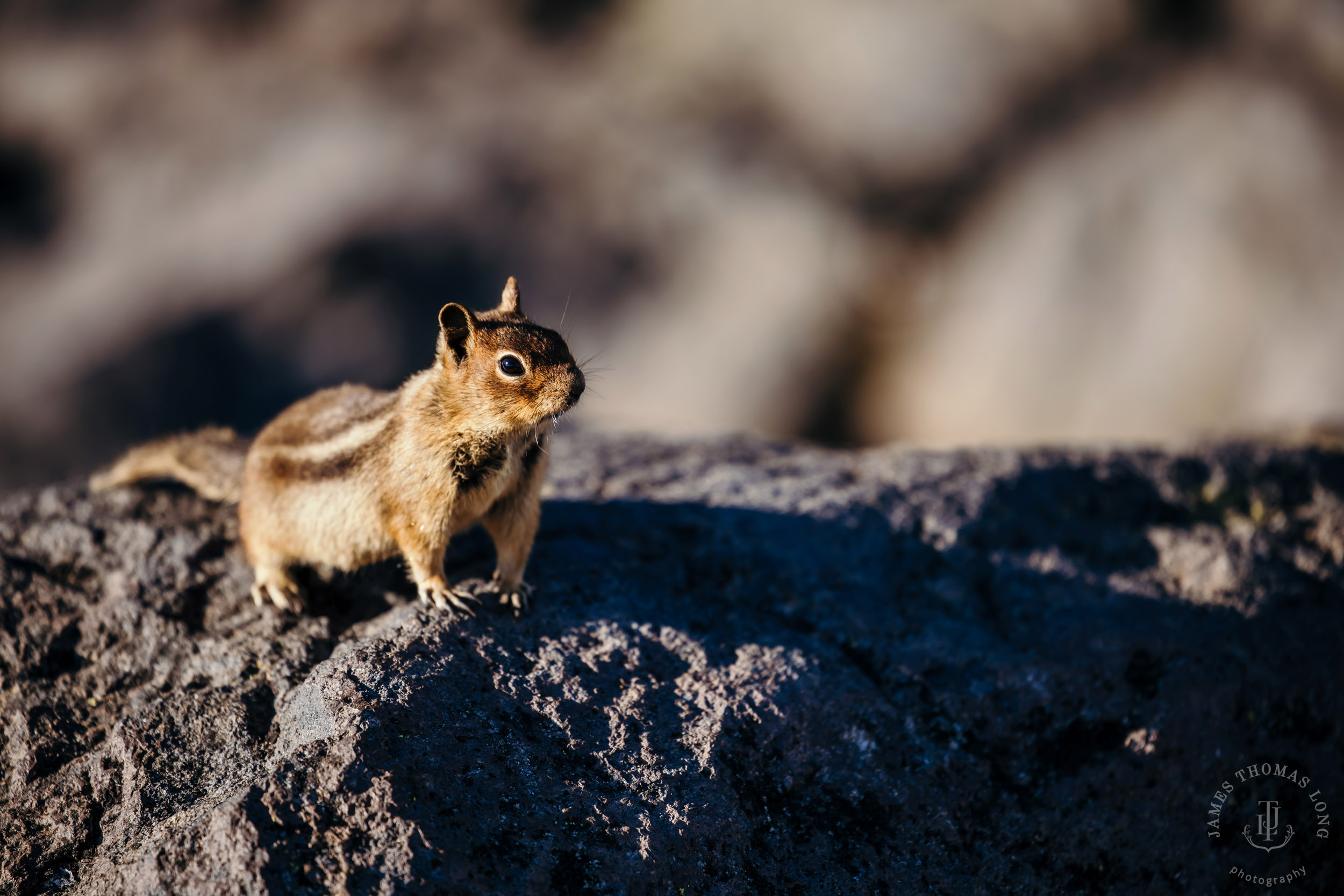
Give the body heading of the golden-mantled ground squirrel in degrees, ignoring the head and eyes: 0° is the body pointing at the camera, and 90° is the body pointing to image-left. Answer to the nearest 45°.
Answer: approximately 315°
